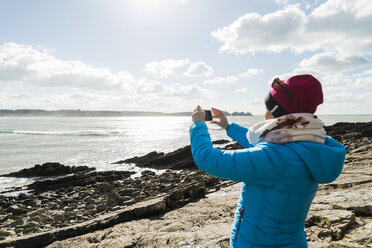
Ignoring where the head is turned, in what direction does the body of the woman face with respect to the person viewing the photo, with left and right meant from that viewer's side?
facing away from the viewer and to the left of the viewer

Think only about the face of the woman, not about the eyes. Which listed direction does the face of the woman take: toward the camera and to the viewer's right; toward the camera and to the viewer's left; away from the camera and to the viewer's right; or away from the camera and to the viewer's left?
away from the camera and to the viewer's left

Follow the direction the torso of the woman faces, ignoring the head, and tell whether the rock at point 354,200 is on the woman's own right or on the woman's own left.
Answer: on the woman's own right

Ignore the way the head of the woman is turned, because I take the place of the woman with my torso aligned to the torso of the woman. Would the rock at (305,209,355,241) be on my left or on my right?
on my right
